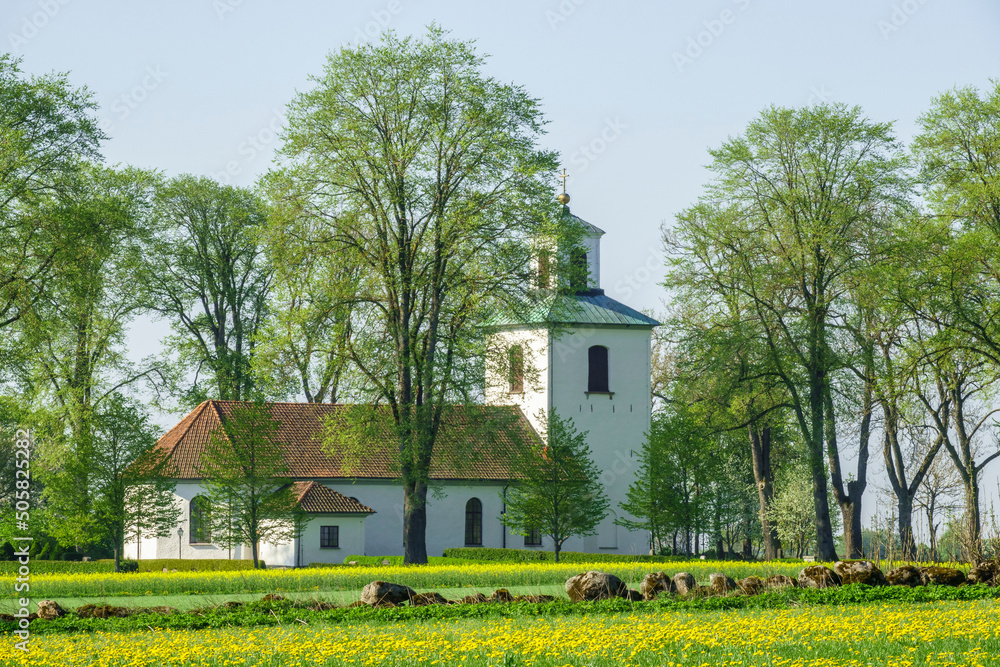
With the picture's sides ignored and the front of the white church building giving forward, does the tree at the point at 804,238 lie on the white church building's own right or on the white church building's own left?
on the white church building's own left

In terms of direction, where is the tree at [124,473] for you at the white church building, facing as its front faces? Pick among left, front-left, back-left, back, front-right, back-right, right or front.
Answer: back

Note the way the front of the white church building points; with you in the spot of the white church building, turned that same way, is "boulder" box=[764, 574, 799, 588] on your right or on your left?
on your right

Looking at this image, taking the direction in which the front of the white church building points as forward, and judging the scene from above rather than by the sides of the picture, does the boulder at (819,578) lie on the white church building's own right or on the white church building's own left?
on the white church building's own right

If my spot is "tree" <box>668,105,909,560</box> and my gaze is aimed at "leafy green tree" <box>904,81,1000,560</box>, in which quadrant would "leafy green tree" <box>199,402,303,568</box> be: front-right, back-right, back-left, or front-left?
back-right
